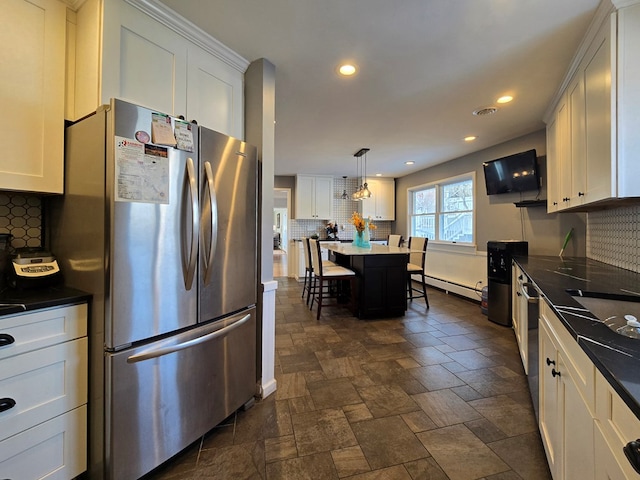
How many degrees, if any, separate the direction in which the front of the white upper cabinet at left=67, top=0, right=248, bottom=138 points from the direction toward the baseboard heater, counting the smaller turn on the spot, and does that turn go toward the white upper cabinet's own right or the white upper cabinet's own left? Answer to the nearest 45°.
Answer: approximately 45° to the white upper cabinet's own left

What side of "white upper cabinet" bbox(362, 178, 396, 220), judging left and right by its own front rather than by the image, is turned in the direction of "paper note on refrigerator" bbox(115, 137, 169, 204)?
front

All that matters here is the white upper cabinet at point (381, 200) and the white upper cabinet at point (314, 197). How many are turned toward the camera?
2

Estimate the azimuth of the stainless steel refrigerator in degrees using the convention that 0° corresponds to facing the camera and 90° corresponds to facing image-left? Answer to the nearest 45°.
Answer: approximately 315°

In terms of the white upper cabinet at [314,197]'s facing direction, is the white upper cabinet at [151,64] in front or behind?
in front

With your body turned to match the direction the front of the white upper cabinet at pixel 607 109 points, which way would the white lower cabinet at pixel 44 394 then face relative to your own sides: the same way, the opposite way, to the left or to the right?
the opposite way

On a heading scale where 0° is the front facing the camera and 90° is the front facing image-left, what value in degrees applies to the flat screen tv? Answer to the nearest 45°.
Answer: approximately 45°

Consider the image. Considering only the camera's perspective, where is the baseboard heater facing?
facing the viewer and to the left of the viewer

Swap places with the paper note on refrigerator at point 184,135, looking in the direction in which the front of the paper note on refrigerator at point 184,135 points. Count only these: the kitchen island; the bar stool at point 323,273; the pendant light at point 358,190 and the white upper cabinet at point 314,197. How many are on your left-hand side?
4

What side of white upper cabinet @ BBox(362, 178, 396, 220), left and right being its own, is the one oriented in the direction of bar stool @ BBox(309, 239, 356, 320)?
front

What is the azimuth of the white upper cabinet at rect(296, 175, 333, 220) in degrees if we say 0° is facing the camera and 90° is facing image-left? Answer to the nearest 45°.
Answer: approximately 0°

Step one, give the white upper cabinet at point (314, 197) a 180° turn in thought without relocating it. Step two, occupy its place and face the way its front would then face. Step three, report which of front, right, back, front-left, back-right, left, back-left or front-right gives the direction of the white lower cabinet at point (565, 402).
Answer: back

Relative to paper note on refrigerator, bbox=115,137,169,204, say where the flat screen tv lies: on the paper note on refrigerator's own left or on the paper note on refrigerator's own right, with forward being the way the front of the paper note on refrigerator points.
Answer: on the paper note on refrigerator's own left

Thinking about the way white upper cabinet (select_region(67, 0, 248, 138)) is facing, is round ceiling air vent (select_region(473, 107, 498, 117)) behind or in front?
in front

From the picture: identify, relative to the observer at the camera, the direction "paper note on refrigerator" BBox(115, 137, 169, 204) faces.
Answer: facing the viewer and to the right of the viewer

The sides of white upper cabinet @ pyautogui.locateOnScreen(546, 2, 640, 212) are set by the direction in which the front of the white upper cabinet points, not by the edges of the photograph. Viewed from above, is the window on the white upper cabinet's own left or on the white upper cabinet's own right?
on the white upper cabinet's own right

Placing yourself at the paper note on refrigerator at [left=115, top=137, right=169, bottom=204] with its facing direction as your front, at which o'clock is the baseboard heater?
The baseboard heater is roughly at 10 o'clock from the paper note on refrigerator.
